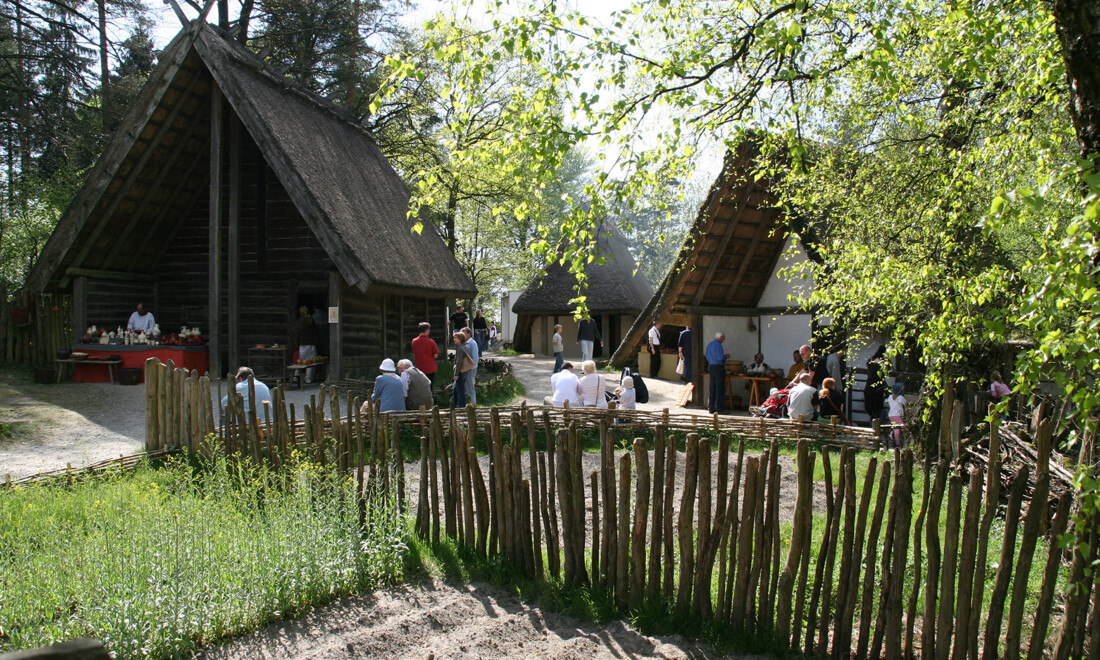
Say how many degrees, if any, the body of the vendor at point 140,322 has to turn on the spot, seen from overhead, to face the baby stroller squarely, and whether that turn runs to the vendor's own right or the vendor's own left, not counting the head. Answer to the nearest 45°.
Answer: approximately 45° to the vendor's own left

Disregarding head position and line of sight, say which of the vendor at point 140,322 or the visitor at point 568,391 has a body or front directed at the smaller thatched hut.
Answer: the visitor at point 568,391

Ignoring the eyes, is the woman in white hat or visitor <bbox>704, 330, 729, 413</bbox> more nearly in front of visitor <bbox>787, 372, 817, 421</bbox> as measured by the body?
the visitor

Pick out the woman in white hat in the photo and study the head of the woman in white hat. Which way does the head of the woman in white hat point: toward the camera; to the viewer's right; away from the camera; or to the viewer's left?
away from the camera

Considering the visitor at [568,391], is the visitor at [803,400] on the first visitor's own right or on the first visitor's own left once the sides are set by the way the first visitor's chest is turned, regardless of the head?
on the first visitor's own right

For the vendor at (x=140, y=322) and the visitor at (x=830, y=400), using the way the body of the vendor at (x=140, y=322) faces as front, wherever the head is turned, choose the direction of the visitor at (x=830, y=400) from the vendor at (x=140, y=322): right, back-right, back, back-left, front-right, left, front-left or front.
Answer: front-left

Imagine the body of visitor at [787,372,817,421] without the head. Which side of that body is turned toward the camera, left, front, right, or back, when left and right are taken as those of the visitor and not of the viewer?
back

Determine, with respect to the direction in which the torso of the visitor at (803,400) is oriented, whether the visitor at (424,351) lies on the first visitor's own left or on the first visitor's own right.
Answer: on the first visitor's own left

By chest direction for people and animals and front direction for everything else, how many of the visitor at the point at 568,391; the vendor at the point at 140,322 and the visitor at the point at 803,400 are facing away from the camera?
2

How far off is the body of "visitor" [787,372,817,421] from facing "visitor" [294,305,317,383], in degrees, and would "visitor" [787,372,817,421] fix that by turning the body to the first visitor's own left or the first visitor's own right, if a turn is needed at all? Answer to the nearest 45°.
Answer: approximately 90° to the first visitor's own left

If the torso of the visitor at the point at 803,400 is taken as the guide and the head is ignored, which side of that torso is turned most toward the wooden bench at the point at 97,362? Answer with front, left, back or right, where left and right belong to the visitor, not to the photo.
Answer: left

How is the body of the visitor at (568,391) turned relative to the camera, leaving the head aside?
away from the camera

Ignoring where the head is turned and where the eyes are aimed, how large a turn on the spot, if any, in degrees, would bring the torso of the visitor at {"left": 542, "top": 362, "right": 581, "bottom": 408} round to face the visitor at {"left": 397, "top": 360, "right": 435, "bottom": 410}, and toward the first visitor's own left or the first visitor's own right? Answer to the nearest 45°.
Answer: approximately 90° to the first visitor's own left

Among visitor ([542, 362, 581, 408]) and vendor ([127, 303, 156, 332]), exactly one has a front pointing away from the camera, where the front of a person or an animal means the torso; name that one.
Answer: visitor ([542, 362, 581, 408])
